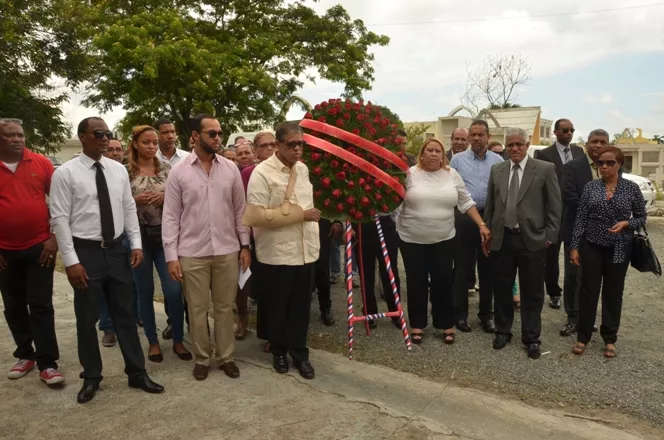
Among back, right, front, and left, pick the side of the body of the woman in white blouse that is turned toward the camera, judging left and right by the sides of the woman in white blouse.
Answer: front

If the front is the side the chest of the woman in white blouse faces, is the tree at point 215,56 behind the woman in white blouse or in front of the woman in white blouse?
behind

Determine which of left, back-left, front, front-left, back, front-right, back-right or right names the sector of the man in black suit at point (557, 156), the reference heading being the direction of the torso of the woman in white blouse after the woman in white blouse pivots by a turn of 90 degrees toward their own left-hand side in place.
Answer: front-left

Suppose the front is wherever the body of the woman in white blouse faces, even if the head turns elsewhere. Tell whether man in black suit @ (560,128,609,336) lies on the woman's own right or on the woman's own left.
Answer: on the woman's own left

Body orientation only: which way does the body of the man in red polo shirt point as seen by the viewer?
toward the camera

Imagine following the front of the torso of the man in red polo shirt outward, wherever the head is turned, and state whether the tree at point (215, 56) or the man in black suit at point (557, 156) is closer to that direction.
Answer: the man in black suit

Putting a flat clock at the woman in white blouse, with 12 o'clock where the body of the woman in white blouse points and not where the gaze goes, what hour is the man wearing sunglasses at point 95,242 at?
The man wearing sunglasses is roughly at 2 o'clock from the woman in white blouse.

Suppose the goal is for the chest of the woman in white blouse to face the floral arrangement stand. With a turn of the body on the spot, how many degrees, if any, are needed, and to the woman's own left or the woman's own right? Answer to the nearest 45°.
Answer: approximately 45° to the woman's own right

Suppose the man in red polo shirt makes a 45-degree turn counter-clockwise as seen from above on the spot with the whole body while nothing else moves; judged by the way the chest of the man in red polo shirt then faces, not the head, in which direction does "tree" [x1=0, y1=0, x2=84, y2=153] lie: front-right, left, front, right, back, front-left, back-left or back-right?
back-left

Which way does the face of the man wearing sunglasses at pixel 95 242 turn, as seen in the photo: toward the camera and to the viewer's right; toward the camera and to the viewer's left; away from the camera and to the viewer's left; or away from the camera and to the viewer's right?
toward the camera and to the viewer's right

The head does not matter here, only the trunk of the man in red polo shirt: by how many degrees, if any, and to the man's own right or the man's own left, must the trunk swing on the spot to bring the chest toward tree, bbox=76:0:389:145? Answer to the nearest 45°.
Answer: approximately 135° to the man's own left

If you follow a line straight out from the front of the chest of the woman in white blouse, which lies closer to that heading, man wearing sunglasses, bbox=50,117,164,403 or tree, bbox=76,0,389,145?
the man wearing sunglasses

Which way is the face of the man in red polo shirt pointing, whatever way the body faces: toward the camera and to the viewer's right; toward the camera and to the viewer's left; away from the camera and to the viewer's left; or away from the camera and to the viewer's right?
toward the camera and to the viewer's right

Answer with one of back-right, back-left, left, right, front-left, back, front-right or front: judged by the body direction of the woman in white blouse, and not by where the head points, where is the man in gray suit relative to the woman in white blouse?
left

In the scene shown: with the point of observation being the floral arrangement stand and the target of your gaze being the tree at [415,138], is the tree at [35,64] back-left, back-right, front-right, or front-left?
front-left

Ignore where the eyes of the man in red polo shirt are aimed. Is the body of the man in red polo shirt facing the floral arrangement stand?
no

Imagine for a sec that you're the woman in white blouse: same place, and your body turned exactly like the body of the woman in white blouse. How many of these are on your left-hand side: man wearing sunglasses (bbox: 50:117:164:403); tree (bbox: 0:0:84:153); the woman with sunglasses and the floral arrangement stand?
1
